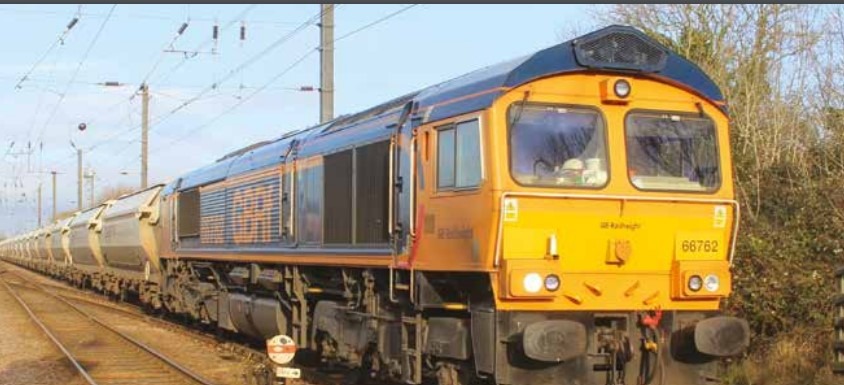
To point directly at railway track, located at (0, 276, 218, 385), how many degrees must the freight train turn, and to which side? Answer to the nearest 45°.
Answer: approximately 90° to its right

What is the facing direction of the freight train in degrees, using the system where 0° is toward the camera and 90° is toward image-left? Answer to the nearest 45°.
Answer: approximately 315°

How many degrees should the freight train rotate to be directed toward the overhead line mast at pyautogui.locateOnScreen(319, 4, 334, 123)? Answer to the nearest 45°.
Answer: approximately 135° to its left
